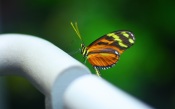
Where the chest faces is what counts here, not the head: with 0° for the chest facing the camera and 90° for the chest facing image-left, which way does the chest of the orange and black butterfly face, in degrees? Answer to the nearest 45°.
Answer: approximately 90°
